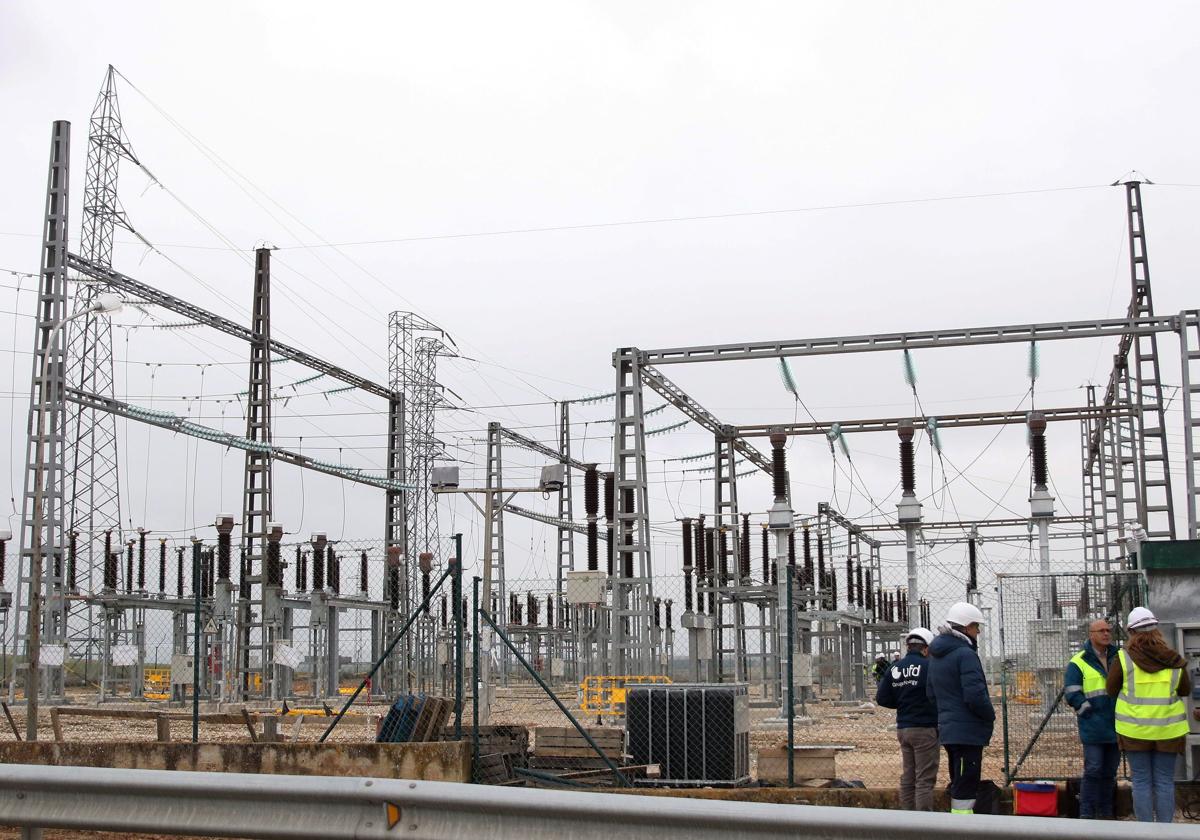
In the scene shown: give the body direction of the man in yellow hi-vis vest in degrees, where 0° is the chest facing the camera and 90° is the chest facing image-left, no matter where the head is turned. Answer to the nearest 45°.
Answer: approximately 315°

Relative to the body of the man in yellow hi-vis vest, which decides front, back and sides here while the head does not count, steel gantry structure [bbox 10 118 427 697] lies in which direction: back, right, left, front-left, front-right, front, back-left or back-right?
back

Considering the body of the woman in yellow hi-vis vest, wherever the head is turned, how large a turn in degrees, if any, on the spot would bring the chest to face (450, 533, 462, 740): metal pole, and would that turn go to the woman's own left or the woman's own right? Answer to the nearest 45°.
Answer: approximately 90° to the woman's own left

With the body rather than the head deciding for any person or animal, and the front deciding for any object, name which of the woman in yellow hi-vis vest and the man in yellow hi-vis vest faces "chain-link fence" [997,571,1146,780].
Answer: the woman in yellow hi-vis vest

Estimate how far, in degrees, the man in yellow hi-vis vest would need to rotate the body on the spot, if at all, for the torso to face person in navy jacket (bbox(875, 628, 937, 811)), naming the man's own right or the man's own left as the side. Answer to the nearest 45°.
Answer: approximately 135° to the man's own right

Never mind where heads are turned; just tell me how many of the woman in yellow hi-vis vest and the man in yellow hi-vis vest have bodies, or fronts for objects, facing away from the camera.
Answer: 1

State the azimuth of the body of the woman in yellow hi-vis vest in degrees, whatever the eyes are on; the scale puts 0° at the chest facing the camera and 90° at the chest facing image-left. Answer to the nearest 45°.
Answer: approximately 180°

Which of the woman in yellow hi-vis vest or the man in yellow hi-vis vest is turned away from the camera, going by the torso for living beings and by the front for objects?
the woman in yellow hi-vis vest
